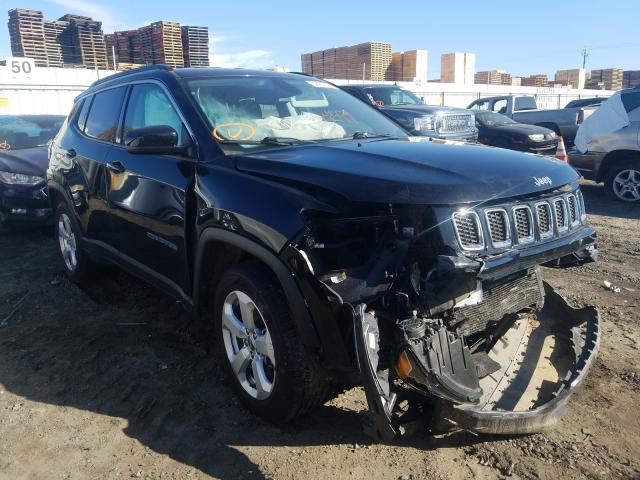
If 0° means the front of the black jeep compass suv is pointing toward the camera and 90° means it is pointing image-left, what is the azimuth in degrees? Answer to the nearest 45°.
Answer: approximately 315°

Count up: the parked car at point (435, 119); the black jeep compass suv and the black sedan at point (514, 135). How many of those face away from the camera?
0

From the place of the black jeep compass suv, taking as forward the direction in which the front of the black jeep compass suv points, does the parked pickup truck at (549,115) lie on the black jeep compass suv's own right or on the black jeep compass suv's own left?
on the black jeep compass suv's own left

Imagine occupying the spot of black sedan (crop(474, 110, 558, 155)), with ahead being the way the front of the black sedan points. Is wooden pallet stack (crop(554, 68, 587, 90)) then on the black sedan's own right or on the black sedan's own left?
on the black sedan's own left

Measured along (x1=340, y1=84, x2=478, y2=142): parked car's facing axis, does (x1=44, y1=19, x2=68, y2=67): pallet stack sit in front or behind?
behind

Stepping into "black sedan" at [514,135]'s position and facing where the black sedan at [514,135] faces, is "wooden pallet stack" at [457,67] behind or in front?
behind

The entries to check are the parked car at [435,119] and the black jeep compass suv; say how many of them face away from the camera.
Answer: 0

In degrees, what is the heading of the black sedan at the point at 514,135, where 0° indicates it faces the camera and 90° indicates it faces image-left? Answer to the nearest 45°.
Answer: approximately 315°

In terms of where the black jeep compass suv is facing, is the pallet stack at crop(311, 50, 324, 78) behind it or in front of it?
behind

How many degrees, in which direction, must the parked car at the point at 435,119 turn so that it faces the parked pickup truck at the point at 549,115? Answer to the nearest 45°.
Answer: approximately 90° to its left

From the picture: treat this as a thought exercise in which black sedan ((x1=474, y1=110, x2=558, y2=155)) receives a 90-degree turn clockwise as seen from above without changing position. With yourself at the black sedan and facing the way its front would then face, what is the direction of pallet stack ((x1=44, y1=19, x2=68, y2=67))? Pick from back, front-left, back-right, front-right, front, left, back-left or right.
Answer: front-right

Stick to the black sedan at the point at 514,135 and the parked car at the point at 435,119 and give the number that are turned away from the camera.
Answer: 0
